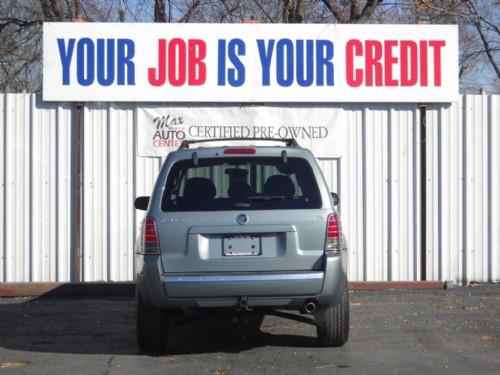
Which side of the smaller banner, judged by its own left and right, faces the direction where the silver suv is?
front

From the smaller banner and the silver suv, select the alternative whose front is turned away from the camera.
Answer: the silver suv

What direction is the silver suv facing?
away from the camera

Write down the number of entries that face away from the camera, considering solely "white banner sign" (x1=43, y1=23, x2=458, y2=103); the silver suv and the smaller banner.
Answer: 1

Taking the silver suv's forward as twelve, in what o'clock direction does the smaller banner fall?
The smaller banner is roughly at 12 o'clock from the silver suv.

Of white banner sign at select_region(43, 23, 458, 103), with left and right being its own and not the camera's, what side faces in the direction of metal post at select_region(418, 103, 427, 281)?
left

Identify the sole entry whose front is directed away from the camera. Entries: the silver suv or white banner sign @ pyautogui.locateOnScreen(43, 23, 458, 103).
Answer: the silver suv

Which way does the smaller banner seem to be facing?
toward the camera

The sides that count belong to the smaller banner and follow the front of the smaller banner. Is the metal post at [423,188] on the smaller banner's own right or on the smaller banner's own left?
on the smaller banner's own left

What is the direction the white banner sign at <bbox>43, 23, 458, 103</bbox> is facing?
toward the camera

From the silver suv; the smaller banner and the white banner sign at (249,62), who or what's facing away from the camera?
the silver suv
